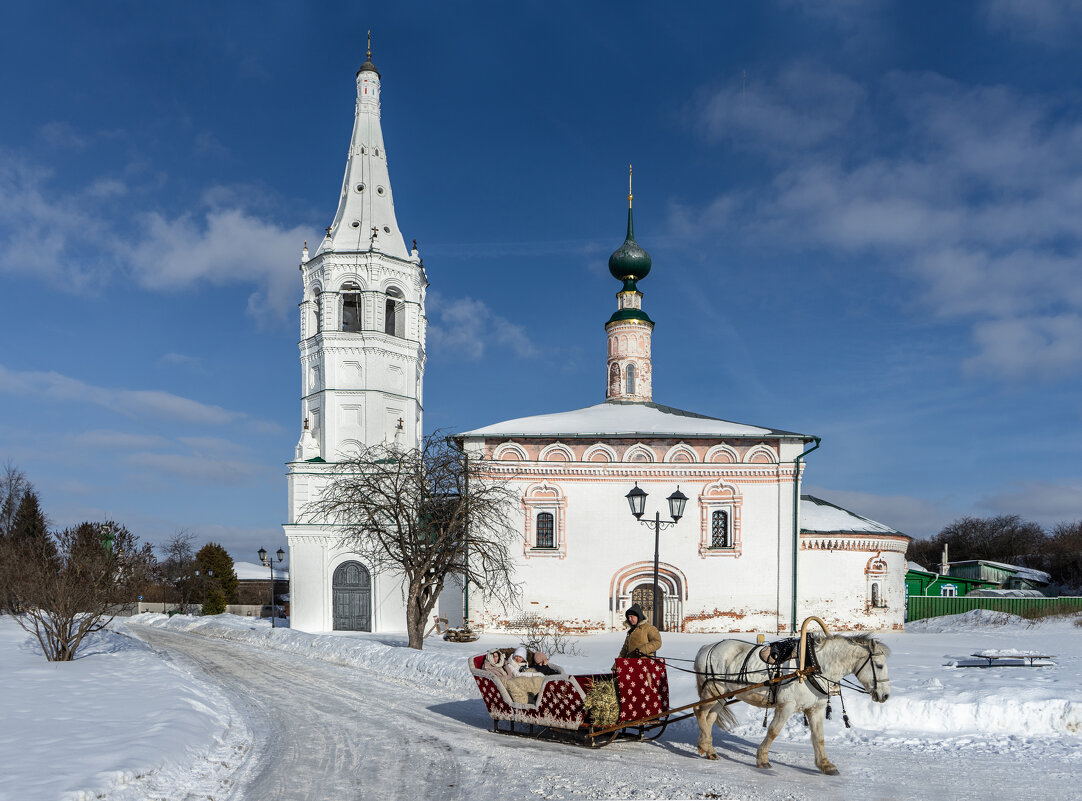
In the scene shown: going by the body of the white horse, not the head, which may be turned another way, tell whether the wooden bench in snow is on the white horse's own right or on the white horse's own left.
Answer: on the white horse's own left

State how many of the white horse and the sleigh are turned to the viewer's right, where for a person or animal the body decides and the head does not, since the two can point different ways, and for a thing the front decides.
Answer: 2

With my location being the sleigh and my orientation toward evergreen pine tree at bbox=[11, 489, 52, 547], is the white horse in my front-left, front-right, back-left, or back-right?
back-right

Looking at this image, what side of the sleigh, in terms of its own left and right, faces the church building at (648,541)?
left

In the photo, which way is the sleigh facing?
to the viewer's right

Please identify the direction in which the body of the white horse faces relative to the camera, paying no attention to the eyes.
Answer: to the viewer's right
